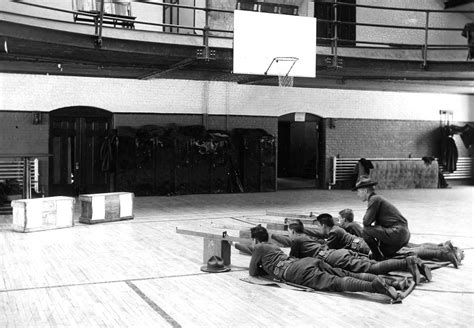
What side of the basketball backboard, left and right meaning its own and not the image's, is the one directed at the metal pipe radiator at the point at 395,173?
left

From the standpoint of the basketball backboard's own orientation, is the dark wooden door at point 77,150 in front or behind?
behind

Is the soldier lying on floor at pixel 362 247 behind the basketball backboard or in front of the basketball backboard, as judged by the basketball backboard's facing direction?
in front

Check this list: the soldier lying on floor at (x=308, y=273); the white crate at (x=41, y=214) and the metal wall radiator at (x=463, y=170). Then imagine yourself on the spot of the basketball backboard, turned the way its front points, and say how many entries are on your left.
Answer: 1

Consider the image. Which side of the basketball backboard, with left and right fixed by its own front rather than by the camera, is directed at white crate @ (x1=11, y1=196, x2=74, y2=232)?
right

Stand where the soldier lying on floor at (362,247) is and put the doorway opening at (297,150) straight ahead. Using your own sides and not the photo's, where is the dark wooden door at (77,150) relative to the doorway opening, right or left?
left

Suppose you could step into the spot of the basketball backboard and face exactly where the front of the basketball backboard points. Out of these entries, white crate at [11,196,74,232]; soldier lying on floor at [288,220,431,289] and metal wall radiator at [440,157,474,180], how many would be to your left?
1

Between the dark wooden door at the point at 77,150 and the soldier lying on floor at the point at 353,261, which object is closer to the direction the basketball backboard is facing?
the soldier lying on floor

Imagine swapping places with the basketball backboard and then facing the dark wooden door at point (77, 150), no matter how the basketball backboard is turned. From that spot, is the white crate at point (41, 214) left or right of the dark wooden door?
left

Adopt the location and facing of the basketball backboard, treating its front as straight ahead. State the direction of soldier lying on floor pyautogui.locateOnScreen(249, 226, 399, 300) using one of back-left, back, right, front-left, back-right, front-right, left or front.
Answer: front-right

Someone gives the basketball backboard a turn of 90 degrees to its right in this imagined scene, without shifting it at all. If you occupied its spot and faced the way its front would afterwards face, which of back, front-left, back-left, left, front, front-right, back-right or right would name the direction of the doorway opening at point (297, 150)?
back-right

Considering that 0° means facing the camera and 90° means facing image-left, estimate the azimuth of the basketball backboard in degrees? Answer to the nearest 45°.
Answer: approximately 315°

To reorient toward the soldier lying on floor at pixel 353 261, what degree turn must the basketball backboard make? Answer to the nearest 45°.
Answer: approximately 45° to its right
